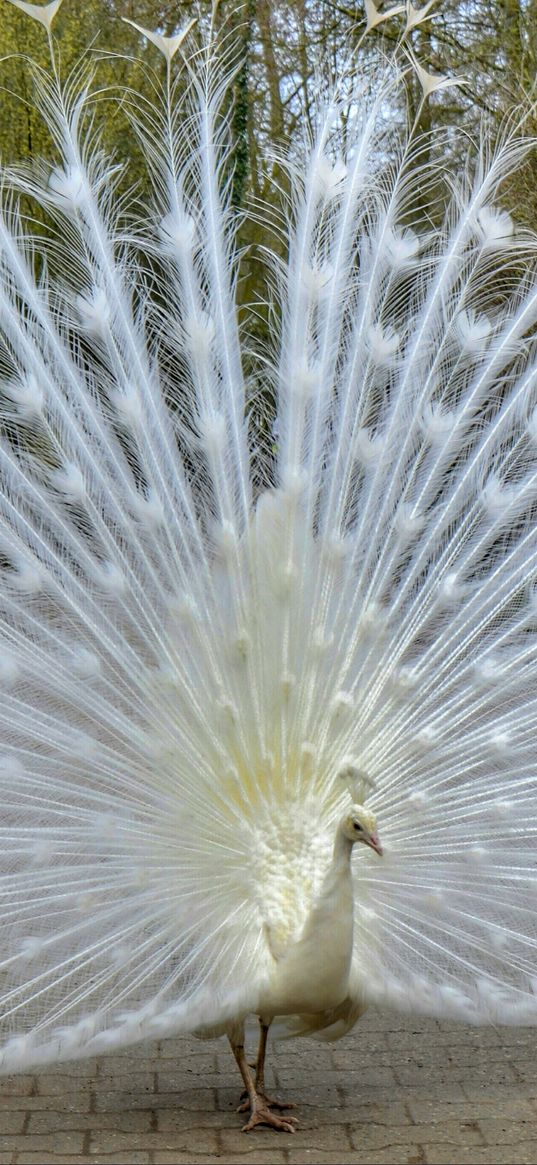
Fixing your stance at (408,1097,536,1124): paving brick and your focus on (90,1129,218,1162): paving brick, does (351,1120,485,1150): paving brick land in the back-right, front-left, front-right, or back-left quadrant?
front-left

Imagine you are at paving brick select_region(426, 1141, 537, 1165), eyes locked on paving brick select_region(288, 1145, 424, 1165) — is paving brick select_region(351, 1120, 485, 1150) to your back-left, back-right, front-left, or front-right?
front-right

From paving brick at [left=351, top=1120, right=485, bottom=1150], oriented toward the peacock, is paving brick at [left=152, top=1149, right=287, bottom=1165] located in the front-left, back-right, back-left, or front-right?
front-left

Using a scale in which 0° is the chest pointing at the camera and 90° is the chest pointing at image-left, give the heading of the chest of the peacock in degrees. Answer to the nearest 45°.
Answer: approximately 315°

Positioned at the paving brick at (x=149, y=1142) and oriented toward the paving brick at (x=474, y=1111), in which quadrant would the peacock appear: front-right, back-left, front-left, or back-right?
front-left
